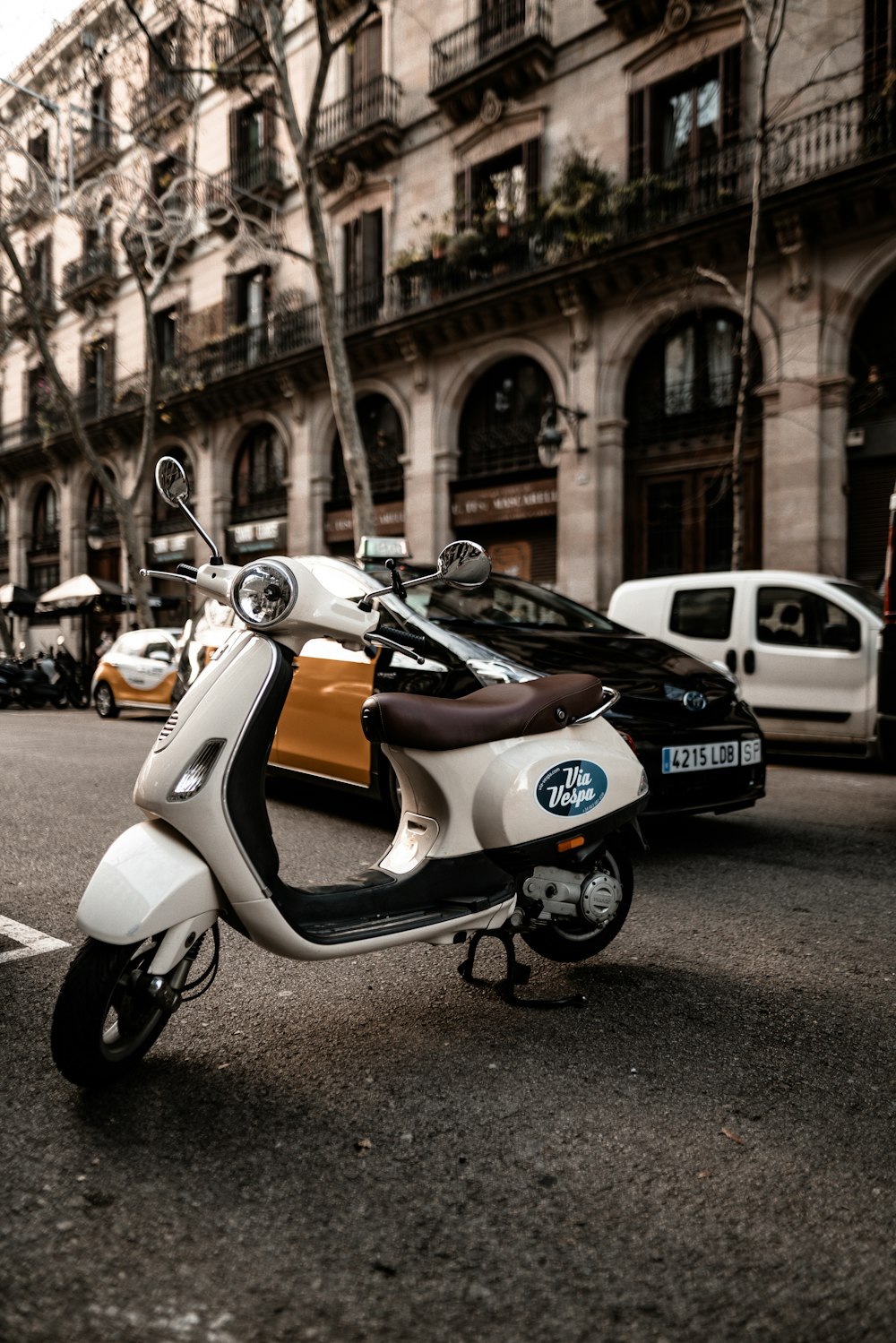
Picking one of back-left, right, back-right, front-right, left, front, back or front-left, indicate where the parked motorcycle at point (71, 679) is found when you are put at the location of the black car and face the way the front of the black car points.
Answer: back

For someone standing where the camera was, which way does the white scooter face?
facing the viewer and to the left of the viewer

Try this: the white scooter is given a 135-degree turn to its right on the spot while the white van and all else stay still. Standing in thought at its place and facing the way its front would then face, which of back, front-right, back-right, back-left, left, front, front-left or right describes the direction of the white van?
front-right

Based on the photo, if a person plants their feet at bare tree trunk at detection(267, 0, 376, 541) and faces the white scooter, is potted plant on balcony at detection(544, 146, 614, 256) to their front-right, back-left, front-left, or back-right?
back-left

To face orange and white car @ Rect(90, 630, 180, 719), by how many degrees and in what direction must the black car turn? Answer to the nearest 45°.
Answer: approximately 180°

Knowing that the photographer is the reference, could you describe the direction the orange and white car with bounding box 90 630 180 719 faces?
facing the viewer and to the right of the viewer

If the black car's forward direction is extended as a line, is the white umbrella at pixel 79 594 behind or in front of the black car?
behind

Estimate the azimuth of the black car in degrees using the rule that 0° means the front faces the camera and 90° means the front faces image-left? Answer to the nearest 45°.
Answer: approximately 315°

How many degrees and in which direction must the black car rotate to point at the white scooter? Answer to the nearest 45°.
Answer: approximately 45° to its right

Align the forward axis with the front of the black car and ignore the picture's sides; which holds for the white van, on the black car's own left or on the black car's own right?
on the black car's own left

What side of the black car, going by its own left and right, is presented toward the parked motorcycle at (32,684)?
back

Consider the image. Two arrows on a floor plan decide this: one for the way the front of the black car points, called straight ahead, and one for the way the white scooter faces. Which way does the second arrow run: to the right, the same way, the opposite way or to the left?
to the right

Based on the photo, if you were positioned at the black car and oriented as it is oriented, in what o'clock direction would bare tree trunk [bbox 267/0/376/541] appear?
The bare tree trunk is roughly at 7 o'clock from the black car.

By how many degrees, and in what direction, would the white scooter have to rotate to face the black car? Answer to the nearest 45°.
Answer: approximately 135° to its right
